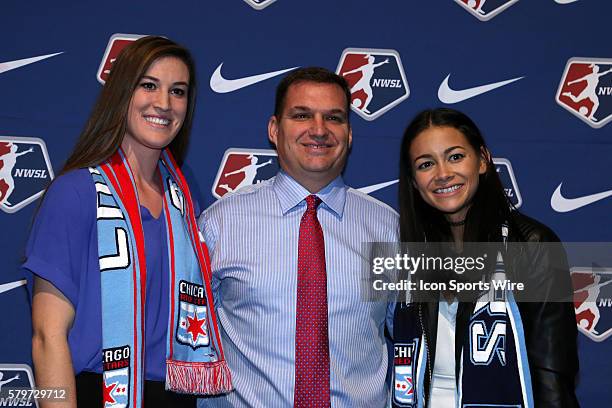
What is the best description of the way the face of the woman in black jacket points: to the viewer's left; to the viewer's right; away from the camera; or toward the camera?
toward the camera

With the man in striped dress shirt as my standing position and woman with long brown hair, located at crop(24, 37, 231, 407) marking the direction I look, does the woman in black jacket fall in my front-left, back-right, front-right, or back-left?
back-left

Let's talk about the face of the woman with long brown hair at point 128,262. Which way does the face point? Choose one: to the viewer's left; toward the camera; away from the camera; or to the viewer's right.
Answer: toward the camera

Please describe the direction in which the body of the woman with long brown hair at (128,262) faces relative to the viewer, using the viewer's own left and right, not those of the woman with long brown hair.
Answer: facing the viewer and to the right of the viewer

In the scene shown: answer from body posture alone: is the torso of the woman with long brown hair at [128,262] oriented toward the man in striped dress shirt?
no

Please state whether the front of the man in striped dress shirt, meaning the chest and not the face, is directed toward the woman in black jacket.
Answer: no

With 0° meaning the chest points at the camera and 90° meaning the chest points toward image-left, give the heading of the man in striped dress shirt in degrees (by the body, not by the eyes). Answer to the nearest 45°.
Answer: approximately 0°

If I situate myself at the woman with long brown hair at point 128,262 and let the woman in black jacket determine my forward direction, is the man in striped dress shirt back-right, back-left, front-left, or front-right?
front-left

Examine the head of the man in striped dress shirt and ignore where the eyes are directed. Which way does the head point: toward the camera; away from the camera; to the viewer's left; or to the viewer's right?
toward the camera

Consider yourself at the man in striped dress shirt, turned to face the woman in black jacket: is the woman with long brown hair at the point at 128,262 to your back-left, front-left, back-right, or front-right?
back-right

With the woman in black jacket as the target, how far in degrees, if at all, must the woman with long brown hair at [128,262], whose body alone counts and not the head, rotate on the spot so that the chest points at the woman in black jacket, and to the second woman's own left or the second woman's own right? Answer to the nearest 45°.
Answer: approximately 45° to the second woman's own left

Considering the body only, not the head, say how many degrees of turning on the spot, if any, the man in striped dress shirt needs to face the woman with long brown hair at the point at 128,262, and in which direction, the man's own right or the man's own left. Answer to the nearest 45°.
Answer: approximately 45° to the man's own right

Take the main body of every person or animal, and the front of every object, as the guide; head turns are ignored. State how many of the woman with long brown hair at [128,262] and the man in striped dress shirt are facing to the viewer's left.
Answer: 0

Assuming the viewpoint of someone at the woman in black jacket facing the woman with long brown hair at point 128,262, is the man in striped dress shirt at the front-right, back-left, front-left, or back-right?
front-right
